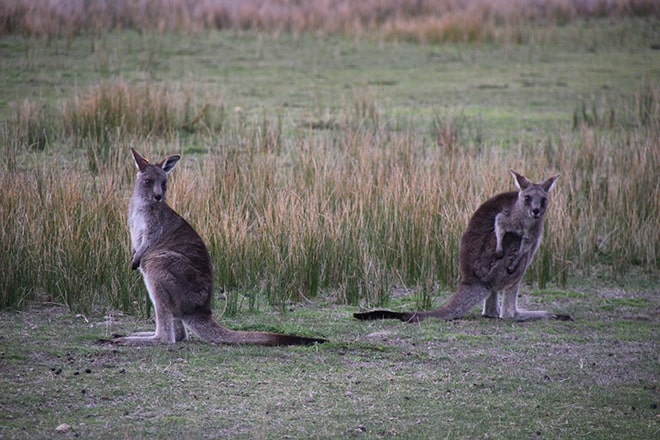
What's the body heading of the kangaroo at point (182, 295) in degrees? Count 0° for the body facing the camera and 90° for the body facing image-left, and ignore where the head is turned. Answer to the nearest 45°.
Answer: approximately 90°

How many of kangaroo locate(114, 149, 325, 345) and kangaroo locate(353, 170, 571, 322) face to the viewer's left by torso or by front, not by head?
1

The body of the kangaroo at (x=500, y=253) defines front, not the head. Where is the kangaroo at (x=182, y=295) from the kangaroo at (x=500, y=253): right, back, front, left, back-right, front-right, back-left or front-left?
back-right

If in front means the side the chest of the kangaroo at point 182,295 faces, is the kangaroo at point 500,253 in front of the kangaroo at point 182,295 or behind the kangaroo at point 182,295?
behind
